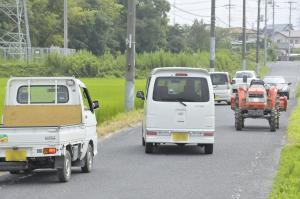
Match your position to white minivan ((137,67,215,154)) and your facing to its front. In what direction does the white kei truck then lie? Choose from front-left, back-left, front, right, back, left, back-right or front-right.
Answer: back-left

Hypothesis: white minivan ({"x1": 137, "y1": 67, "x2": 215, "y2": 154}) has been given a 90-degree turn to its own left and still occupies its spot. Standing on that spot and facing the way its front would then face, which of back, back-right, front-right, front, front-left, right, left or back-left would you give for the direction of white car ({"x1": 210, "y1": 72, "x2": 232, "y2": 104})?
right

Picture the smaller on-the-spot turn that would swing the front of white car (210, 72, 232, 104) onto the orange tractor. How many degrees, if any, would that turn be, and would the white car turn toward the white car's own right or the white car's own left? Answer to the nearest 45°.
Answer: approximately 180°

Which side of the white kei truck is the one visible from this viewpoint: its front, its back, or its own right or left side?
back

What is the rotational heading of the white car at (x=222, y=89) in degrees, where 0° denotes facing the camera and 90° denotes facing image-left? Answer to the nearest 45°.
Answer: approximately 180°

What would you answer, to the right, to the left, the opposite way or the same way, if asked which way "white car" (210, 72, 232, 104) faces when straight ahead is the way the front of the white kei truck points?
the same way

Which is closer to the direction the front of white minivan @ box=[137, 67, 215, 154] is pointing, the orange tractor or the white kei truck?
the orange tractor

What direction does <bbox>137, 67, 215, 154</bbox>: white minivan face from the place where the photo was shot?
facing away from the viewer
